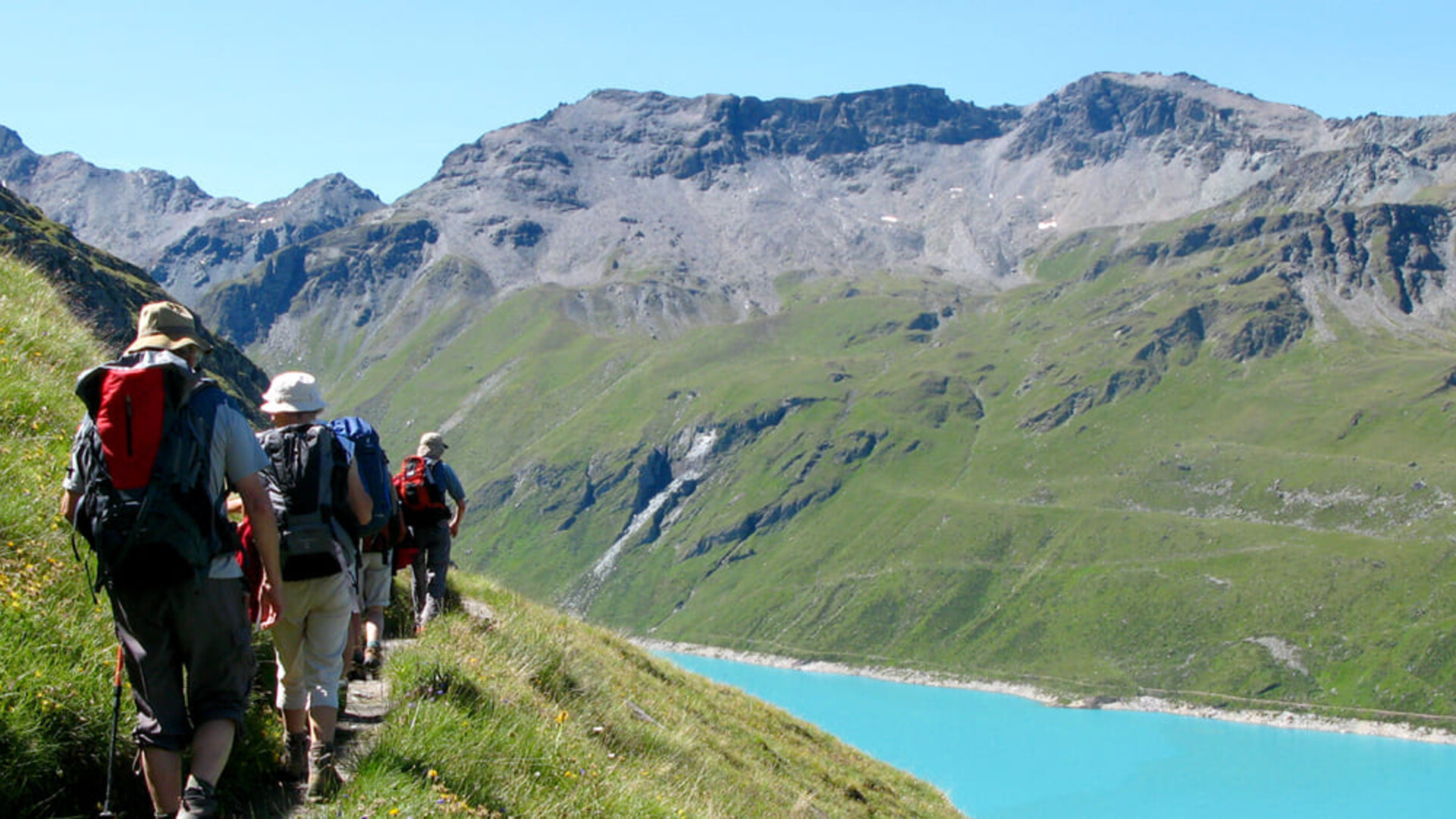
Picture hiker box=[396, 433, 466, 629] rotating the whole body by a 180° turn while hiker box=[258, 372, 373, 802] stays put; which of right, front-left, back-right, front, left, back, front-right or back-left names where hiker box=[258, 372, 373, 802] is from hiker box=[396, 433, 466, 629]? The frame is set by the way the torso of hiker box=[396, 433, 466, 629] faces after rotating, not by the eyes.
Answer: front-left

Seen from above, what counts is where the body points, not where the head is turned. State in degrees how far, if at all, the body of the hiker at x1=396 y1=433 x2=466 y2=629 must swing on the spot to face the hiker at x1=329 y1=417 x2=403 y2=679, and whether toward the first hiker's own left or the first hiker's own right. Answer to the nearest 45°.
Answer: approximately 135° to the first hiker's own right

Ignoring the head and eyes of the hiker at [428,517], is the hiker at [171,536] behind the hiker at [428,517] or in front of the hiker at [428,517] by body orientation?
behind

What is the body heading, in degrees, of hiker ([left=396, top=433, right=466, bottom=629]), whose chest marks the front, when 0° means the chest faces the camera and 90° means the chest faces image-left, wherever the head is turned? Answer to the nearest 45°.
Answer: approximately 225°
